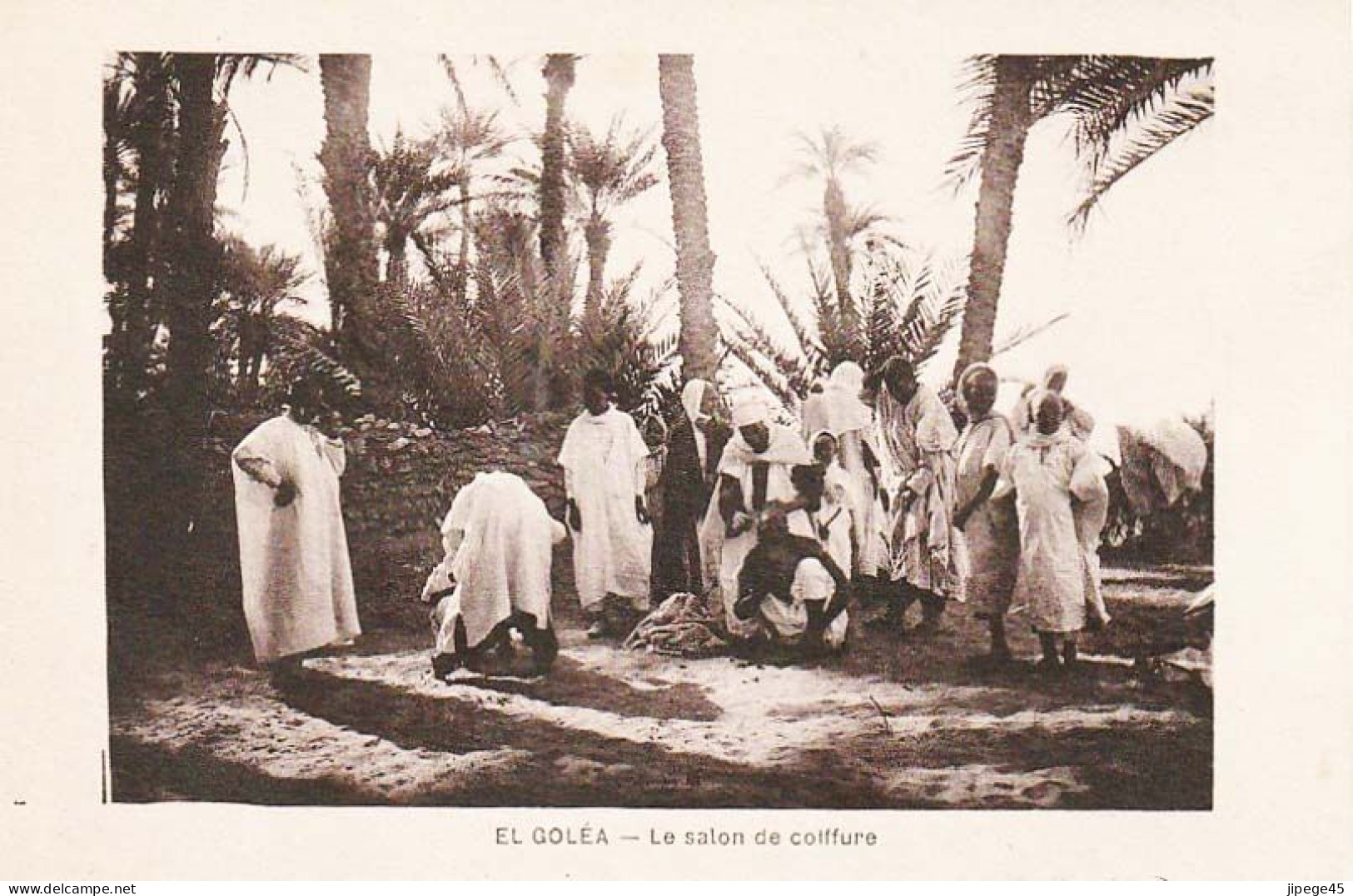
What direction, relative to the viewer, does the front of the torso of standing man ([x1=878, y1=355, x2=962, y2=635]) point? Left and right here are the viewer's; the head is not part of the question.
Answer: facing the viewer and to the left of the viewer

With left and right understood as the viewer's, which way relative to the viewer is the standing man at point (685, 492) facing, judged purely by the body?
facing the viewer and to the right of the viewer
